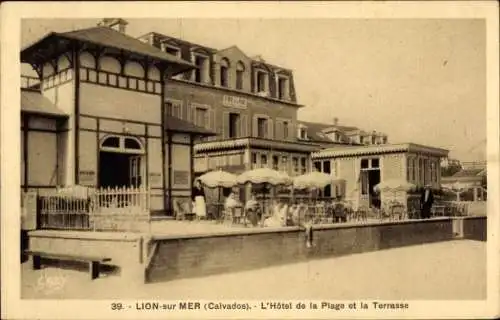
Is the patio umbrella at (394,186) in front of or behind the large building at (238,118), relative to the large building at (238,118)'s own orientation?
in front

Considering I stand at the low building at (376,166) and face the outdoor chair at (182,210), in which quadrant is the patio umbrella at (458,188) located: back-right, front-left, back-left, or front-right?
back-left

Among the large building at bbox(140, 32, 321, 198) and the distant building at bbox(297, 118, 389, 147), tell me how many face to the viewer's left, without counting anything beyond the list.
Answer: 0

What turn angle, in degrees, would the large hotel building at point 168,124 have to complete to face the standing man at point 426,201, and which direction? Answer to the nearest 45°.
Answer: approximately 45° to its left
